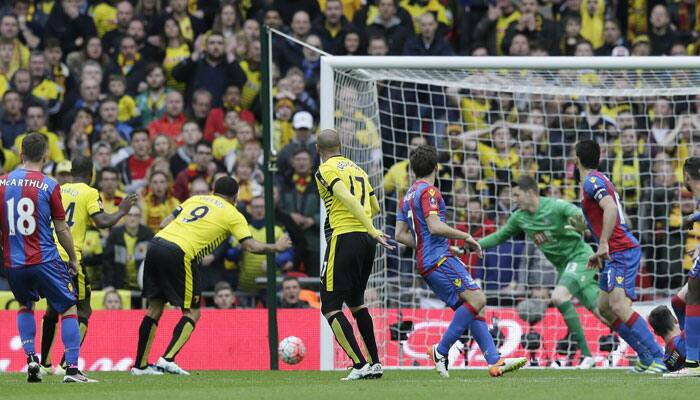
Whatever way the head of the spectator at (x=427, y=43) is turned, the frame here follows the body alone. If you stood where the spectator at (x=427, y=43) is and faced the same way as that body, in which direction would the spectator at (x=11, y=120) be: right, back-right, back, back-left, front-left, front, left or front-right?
right

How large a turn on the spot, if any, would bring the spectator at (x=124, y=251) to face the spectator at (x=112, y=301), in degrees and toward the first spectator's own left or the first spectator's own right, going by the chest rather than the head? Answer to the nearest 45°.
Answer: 0° — they already face them

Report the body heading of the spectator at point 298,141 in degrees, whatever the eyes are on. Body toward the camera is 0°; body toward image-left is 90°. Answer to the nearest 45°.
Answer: approximately 0°

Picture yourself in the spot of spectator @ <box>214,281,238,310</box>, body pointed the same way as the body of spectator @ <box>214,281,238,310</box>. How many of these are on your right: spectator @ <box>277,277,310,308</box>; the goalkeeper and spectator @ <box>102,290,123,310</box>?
1

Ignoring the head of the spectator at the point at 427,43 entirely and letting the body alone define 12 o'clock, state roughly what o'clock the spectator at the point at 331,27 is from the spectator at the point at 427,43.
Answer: the spectator at the point at 331,27 is roughly at 3 o'clock from the spectator at the point at 427,43.
